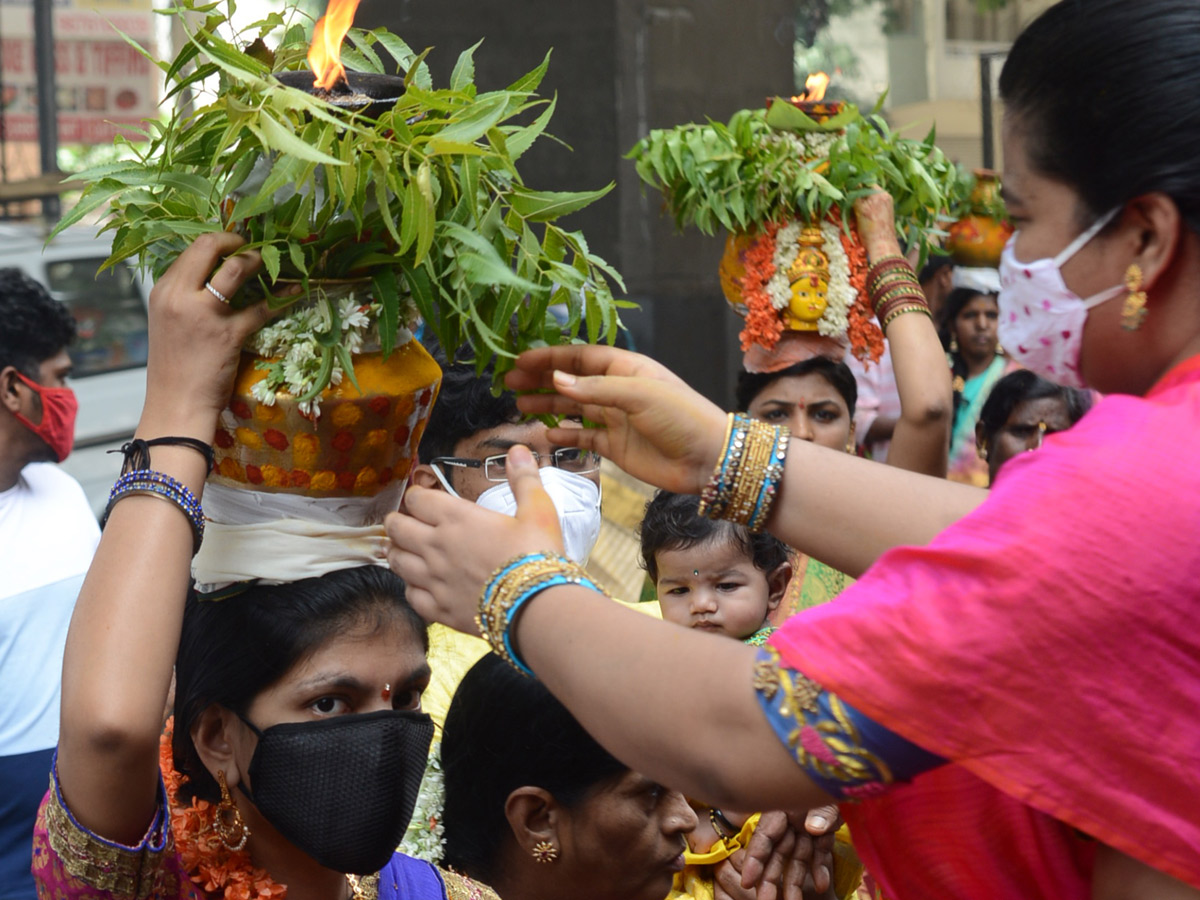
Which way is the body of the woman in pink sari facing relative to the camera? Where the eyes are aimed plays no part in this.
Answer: to the viewer's left

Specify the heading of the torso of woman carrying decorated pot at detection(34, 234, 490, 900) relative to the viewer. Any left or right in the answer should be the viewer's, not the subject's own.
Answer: facing the viewer and to the right of the viewer

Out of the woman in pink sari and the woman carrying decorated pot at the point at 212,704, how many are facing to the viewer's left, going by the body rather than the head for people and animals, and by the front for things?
1

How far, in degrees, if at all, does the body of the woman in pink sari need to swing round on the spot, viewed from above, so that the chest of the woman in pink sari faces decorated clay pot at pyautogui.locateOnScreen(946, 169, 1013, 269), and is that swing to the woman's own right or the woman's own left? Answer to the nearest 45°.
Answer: approximately 90° to the woman's own right

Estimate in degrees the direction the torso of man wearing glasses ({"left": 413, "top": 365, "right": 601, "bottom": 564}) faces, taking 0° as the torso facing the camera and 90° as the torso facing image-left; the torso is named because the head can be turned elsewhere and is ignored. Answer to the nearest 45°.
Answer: approximately 315°

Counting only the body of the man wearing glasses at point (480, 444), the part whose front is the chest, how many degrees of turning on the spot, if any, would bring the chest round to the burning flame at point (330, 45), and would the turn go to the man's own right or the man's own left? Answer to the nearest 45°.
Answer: approximately 45° to the man's own right

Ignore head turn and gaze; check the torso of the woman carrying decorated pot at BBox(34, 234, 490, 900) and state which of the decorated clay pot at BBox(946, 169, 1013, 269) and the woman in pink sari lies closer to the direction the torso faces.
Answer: the woman in pink sari

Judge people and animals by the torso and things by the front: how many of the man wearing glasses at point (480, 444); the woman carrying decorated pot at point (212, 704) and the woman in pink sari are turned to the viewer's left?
1

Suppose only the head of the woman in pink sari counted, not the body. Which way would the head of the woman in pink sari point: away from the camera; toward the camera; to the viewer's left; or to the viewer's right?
to the viewer's left

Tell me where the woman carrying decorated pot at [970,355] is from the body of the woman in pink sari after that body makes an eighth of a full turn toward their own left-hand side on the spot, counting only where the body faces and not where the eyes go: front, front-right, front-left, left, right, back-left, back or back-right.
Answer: back-right

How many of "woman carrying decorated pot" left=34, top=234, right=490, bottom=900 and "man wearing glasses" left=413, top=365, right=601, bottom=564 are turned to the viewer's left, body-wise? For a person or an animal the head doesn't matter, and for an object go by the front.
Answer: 0
